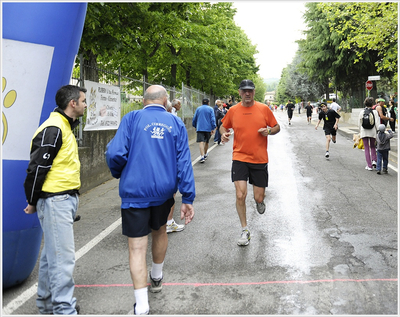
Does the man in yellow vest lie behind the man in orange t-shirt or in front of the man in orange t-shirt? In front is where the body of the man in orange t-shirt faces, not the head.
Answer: in front

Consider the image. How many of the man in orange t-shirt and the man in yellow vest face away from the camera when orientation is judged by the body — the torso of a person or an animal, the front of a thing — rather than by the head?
0

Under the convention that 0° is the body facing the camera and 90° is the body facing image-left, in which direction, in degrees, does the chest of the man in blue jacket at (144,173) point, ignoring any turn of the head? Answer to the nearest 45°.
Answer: approximately 180°

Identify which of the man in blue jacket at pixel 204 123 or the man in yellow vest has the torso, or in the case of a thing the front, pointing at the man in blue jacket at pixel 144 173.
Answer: the man in yellow vest

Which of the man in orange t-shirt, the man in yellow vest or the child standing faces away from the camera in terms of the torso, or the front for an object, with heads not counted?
the child standing

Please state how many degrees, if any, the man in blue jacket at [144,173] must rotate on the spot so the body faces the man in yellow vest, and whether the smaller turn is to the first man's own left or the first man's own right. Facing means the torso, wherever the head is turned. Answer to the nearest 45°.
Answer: approximately 90° to the first man's own left

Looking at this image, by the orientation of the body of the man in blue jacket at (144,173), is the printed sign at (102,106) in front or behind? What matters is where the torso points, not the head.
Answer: in front

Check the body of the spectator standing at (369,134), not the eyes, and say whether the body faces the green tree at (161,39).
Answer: no

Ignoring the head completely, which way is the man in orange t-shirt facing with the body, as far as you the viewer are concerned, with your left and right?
facing the viewer

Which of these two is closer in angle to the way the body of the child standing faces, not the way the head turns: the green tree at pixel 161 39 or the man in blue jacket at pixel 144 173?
the green tree

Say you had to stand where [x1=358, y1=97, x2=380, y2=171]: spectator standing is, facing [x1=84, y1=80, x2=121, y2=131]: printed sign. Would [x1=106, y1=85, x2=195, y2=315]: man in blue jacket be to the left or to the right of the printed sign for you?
left

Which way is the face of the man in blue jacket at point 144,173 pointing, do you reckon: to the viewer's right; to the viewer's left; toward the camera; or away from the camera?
away from the camera

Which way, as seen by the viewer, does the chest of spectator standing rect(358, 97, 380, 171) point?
away from the camera

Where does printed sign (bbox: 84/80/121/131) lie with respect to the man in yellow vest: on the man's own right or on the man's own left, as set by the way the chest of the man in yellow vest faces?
on the man's own left

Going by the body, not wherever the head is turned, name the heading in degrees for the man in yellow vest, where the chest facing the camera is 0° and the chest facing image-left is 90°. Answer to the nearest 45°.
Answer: approximately 270°

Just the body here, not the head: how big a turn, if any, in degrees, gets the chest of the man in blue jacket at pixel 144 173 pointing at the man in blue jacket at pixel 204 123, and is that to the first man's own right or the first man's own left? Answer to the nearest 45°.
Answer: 0° — they already face them

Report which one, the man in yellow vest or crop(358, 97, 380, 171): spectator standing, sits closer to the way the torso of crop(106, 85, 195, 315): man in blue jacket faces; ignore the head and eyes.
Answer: the spectator standing

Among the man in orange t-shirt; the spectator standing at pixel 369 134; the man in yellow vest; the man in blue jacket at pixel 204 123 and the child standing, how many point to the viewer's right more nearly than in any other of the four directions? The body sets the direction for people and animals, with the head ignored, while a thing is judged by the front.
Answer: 1

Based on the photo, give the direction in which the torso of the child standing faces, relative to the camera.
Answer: away from the camera

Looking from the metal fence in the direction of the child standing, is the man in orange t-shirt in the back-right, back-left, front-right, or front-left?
front-right

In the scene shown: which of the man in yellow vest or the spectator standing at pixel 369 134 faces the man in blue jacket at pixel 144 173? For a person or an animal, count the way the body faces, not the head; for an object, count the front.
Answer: the man in yellow vest

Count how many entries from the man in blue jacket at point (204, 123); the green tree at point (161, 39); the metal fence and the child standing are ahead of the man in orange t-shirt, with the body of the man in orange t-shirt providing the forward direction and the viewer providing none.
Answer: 0
